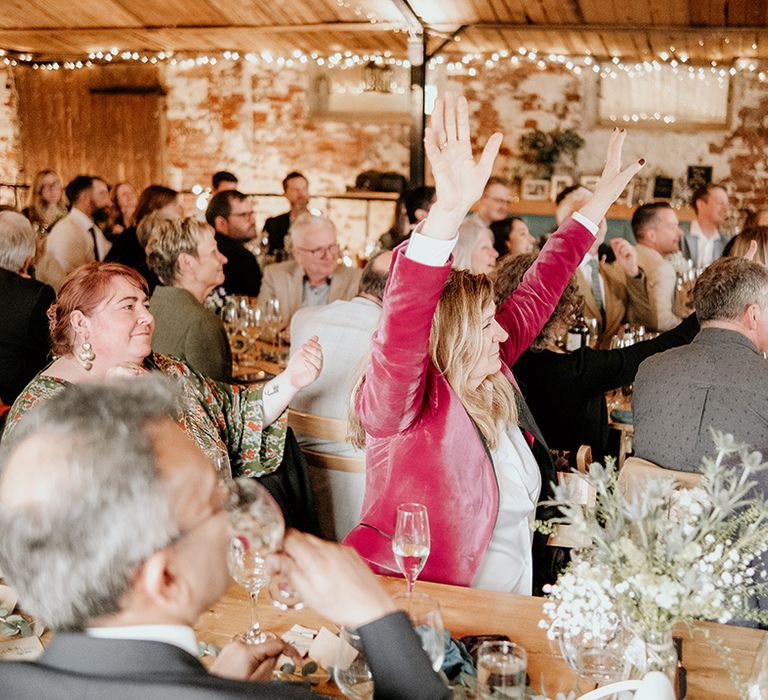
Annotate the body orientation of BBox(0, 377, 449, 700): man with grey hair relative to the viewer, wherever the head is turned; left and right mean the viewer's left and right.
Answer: facing away from the viewer and to the right of the viewer

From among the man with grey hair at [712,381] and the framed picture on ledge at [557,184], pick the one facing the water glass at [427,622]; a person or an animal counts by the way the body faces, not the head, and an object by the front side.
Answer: the framed picture on ledge

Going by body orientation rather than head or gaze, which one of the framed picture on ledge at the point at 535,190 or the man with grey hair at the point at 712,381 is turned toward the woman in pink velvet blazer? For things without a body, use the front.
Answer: the framed picture on ledge

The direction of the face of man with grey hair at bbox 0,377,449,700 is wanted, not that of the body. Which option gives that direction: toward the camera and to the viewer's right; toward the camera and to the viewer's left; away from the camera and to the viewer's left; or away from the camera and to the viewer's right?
away from the camera and to the viewer's right

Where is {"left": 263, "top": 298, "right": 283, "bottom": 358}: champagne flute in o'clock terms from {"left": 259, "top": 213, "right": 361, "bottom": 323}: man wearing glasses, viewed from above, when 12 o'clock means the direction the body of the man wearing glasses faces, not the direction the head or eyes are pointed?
The champagne flute is roughly at 2 o'clock from the man wearing glasses.

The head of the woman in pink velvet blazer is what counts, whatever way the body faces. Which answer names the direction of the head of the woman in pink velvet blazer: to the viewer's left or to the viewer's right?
to the viewer's right

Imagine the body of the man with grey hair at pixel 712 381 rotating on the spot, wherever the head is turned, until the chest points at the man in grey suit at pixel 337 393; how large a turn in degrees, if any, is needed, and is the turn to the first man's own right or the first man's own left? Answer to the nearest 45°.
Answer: approximately 135° to the first man's own left
